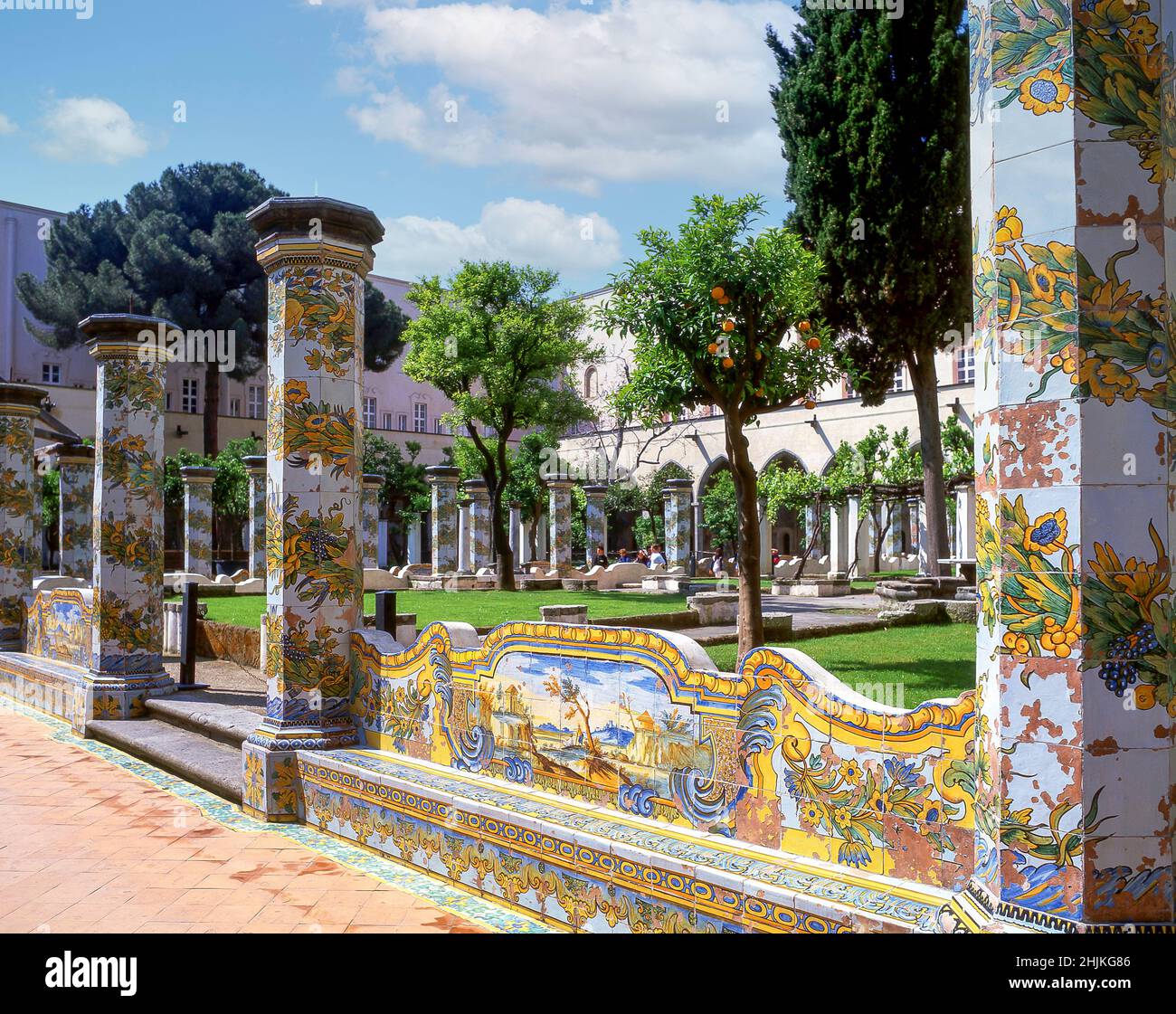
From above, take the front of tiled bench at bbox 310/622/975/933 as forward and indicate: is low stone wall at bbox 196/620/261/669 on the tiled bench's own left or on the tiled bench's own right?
on the tiled bench's own right

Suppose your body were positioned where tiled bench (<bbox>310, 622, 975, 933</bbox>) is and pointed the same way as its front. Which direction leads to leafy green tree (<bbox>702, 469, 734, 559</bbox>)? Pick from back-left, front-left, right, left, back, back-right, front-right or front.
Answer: back-right

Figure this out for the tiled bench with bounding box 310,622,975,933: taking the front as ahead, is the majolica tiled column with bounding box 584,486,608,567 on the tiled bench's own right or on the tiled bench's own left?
on the tiled bench's own right

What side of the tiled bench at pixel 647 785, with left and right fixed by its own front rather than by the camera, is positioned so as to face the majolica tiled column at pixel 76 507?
right

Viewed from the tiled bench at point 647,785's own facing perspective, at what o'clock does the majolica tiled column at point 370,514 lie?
The majolica tiled column is roughly at 4 o'clock from the tiled bench.

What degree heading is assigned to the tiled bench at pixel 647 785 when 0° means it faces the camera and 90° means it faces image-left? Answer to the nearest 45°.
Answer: approximately 45°

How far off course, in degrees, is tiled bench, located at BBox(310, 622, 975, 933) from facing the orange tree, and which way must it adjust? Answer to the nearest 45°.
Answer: approximately 135° to its right

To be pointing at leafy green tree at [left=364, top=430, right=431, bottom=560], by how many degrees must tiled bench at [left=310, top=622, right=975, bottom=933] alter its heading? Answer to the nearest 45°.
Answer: approximately 135° to its right

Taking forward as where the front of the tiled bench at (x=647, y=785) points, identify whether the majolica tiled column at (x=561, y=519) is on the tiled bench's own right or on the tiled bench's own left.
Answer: on the tiled bench's own right

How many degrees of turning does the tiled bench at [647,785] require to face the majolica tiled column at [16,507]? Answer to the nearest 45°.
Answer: approximately 90° to its right

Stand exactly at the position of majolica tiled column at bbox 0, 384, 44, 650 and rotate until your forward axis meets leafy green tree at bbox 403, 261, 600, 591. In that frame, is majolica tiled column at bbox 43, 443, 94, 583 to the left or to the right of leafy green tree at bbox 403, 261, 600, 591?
left

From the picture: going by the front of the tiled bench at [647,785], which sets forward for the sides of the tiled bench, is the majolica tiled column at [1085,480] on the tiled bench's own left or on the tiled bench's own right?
on the tiled bench's own left

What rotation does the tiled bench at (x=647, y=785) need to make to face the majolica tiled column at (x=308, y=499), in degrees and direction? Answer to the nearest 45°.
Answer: approximately 90° to its right
